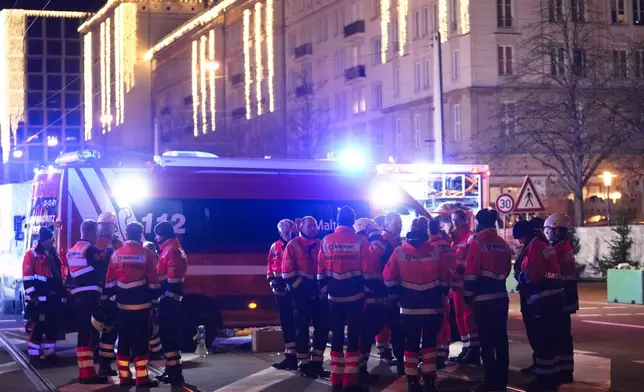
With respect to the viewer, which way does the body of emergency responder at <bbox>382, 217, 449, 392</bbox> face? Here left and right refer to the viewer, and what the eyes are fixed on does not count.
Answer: facing away from the viewer

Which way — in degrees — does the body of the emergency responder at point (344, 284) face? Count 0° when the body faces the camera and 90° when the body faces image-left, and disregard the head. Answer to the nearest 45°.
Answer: approximately 180°

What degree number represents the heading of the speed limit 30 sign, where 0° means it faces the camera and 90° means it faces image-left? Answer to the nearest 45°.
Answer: approximately 0°
